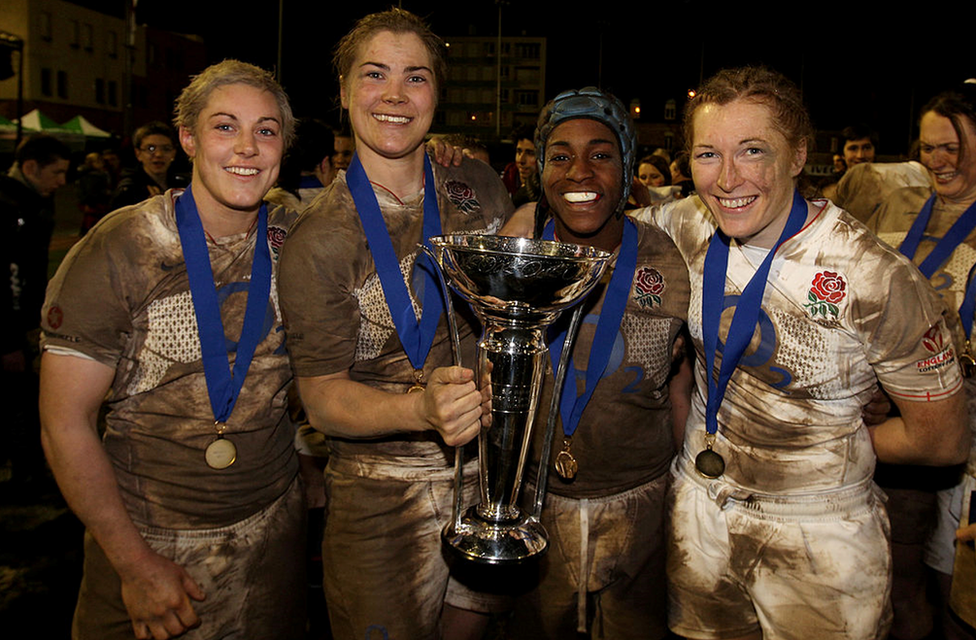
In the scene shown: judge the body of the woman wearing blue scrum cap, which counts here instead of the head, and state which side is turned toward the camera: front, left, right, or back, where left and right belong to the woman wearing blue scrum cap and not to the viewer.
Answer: front

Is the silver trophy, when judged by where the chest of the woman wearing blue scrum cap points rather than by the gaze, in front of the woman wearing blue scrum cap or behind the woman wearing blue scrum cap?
in front

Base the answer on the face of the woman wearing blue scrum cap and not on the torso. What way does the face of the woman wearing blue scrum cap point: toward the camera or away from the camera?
toward the camera
